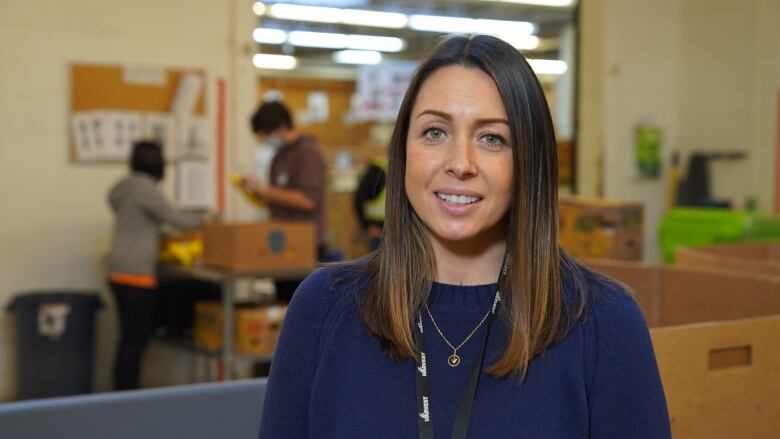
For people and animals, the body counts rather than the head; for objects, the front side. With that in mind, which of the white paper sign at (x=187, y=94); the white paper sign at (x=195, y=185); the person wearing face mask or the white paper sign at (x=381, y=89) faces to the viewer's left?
the person wearing face mask

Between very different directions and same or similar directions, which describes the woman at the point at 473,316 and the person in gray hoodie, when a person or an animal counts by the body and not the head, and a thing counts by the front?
very different directions

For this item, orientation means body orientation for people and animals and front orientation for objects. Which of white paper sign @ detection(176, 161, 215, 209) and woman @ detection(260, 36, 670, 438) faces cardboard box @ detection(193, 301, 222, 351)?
the white paper sign

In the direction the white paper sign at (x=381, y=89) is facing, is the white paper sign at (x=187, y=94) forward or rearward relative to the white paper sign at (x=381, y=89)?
forward

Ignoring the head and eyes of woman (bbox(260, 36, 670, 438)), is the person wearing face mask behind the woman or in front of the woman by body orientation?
behind

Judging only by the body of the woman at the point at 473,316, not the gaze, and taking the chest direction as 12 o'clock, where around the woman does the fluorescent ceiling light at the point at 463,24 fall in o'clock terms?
The fluorescent ceiling light is roughly at 6 o'clock from the woman.

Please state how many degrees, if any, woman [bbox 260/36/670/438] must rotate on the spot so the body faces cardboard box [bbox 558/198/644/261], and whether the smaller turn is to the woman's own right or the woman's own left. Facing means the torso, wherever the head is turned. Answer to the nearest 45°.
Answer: approximately 180°

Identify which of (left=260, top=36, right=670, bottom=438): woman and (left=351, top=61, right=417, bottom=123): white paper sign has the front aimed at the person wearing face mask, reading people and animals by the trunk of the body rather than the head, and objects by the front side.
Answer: the white paper sign

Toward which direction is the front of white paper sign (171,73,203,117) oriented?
toward the camera

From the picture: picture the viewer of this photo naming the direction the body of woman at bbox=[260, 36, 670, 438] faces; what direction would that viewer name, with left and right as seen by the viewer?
facing the viewer

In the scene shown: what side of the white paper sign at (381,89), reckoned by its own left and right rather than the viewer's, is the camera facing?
front

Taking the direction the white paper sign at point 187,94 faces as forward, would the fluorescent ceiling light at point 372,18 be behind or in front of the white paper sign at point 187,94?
behind

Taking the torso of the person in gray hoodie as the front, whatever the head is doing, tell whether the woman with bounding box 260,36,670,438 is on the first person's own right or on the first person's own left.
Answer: on the first person's own right

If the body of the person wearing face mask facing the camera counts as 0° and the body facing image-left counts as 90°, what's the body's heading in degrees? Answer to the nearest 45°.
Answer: approximately 90°
